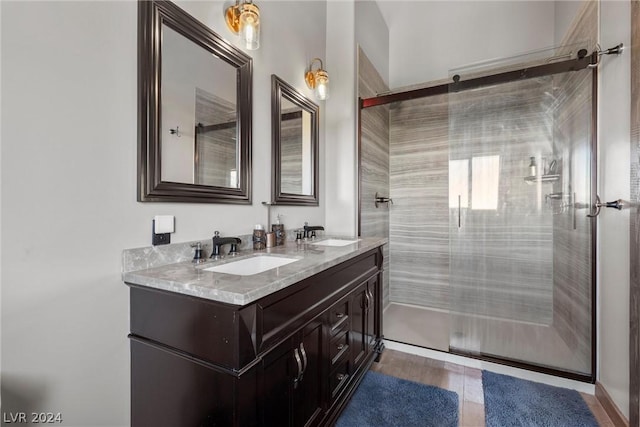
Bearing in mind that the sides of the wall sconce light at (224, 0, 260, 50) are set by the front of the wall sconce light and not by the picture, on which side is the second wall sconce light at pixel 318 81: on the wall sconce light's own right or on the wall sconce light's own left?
on the wall sconce light's own left

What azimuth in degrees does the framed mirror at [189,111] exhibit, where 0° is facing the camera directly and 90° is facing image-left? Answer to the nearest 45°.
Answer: approximately 315°

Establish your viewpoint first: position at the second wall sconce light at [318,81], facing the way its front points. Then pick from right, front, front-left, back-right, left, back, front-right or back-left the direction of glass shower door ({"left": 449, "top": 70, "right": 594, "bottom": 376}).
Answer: front-left

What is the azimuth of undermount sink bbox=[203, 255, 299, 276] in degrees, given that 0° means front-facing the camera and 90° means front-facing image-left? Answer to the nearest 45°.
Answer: approximately 315°
